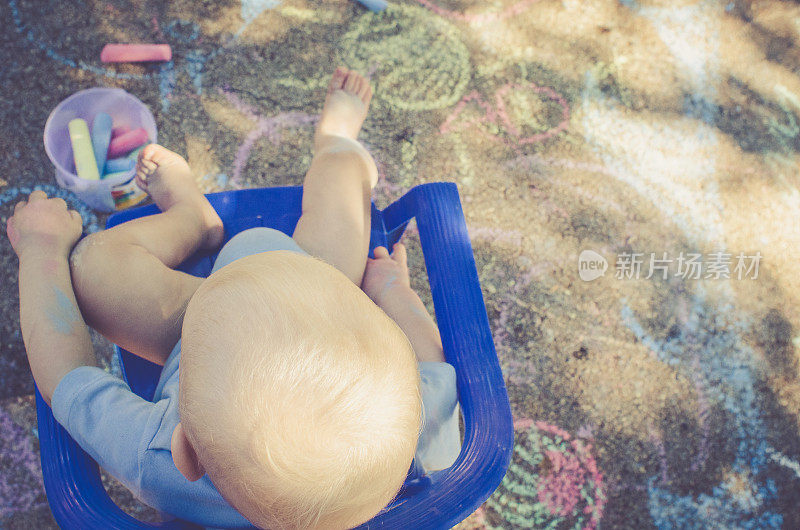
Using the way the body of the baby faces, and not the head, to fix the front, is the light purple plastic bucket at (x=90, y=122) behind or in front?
in front

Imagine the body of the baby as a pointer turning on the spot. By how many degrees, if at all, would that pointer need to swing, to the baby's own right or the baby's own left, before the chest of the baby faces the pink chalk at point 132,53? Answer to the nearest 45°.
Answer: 0° — they already face it

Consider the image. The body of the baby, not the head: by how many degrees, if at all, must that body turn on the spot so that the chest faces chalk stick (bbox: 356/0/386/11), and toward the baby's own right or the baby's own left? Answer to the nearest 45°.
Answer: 0° — they already face it

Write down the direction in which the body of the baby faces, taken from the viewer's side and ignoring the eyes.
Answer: away from the camera

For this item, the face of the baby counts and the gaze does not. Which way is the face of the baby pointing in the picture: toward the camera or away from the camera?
away from the camera
